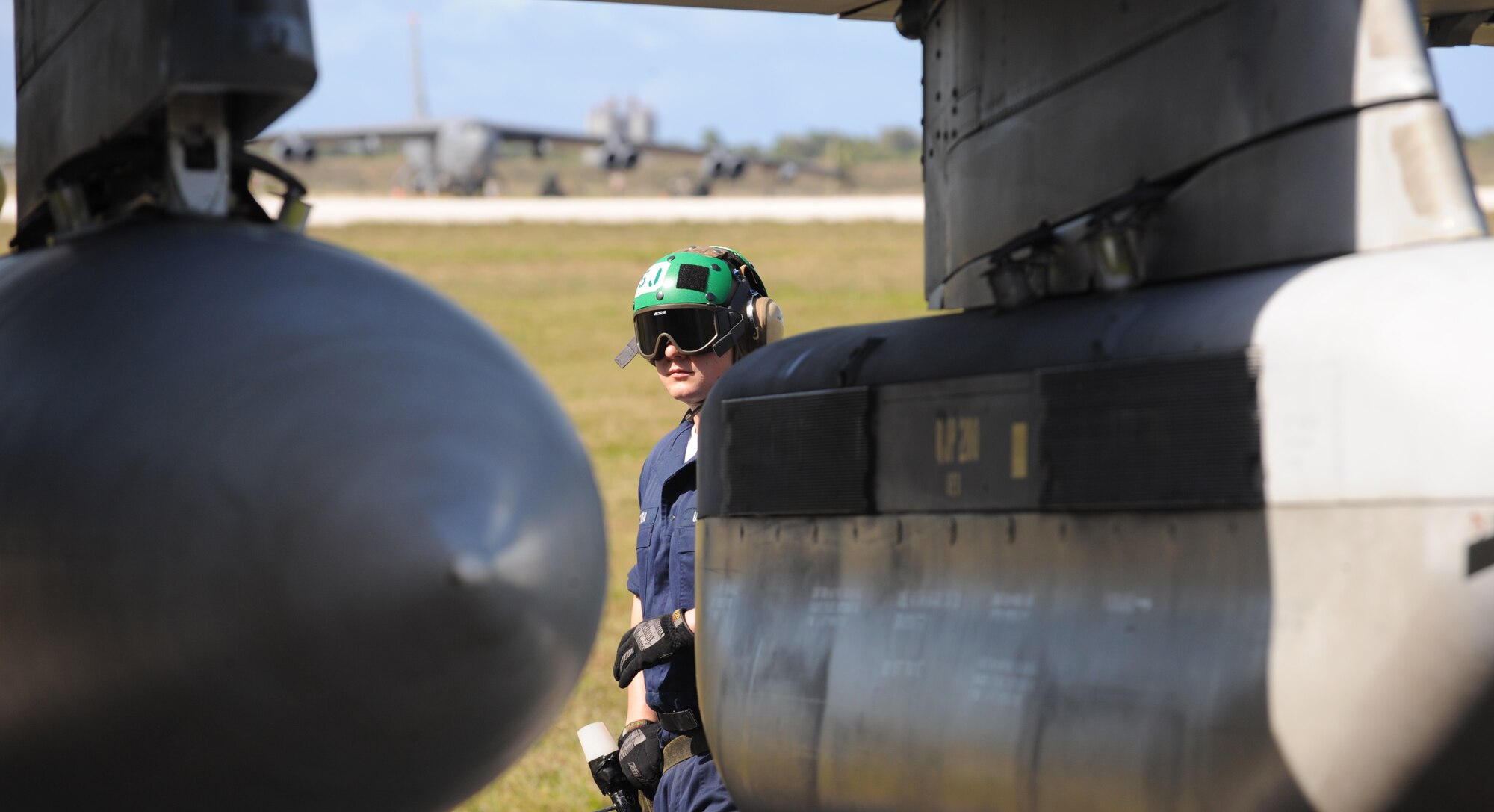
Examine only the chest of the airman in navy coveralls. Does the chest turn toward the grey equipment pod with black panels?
no

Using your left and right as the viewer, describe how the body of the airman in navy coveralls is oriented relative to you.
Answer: facing the viewer and to the left of the viewer
